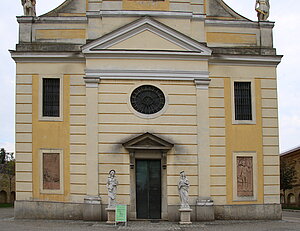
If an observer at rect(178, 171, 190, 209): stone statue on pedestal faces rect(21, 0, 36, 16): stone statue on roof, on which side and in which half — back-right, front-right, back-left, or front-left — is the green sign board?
front-left

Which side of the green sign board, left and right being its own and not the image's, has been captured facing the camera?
front

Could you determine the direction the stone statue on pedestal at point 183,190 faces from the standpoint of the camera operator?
facing the viewer

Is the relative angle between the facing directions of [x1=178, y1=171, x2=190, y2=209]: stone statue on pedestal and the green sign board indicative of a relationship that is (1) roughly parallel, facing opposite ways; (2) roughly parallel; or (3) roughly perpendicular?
roughly parallel

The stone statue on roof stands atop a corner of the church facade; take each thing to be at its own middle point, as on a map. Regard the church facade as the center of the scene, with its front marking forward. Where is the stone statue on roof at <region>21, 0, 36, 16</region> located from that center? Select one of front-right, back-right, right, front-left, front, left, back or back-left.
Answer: right

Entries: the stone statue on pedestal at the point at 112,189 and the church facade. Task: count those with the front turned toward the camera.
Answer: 2

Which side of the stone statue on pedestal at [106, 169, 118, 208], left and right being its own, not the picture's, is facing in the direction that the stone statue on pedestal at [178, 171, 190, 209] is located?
left

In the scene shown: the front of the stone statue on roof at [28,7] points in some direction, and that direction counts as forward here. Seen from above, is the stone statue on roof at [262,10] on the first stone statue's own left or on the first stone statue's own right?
on the first stone statue's own left

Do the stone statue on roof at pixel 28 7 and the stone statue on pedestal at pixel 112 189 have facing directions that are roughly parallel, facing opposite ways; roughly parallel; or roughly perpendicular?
roughly parallel
